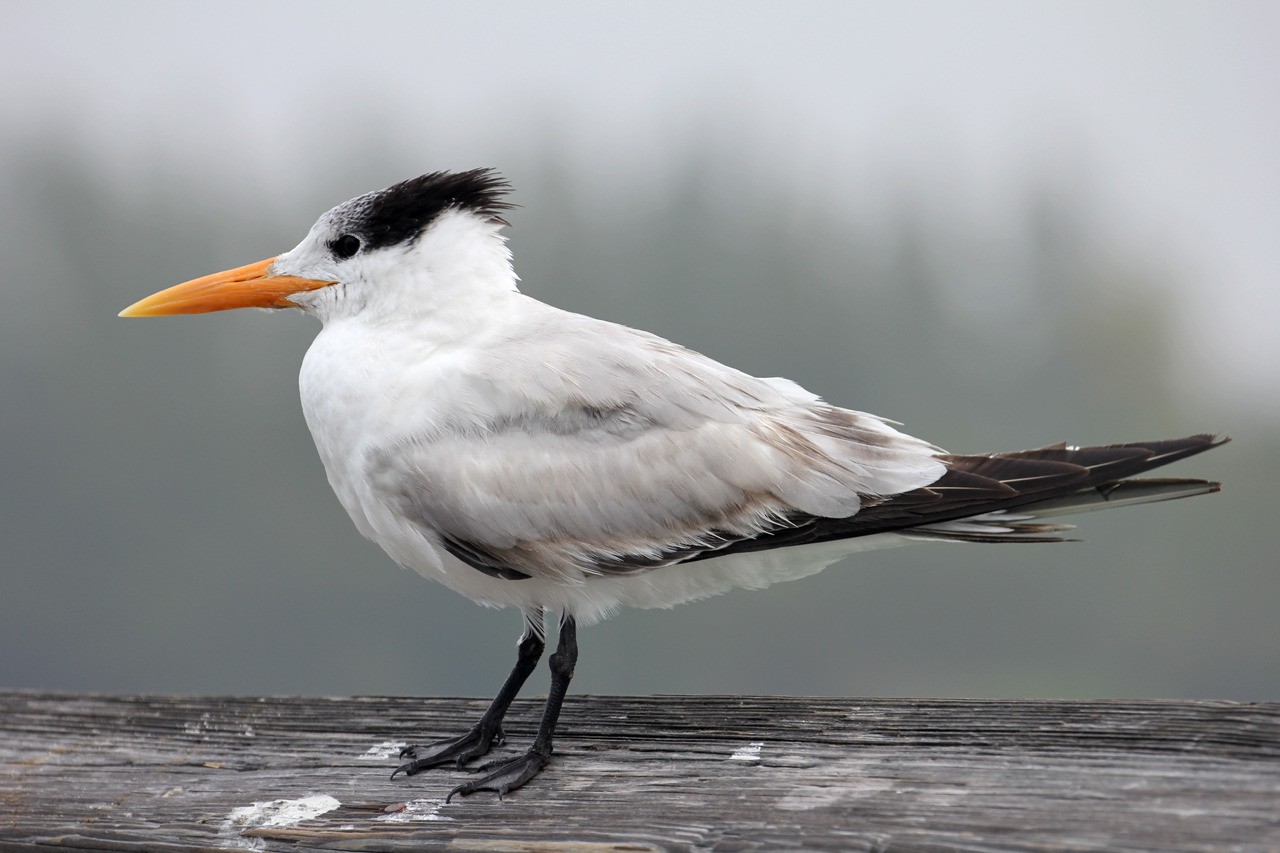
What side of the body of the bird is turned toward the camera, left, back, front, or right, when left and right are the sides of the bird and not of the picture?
left
